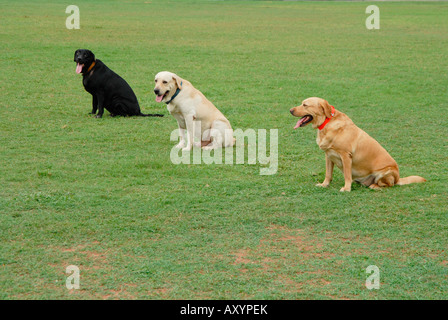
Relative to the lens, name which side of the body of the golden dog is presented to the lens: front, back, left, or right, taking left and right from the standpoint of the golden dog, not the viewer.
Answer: left

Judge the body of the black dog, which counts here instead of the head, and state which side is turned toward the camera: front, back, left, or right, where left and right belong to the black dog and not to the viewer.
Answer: left

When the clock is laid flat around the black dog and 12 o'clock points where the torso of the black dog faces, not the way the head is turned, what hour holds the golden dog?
The golden dog is roughly at 8 o'clock from the black dog.

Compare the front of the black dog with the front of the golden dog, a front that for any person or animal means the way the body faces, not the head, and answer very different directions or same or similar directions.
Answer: same or similar directions

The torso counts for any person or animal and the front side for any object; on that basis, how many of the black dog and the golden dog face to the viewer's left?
2
